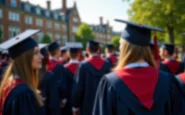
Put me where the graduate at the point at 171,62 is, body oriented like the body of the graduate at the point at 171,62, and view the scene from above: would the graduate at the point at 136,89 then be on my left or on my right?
on my left

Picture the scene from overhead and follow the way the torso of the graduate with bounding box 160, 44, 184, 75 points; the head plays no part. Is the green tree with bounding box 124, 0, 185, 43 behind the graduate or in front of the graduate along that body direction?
in front

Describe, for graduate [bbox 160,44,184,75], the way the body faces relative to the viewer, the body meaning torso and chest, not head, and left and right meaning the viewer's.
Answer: facing away from the viewer and to the left of the viewer

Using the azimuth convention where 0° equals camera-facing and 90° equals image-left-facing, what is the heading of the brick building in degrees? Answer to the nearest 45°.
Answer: approximately 315°

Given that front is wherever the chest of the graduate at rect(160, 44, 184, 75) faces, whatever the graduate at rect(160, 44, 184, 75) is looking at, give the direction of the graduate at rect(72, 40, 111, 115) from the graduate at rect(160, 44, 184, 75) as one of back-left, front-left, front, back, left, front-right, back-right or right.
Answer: left

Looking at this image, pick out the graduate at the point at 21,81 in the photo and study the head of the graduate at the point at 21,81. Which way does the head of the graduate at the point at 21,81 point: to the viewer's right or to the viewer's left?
to the viewer's right
